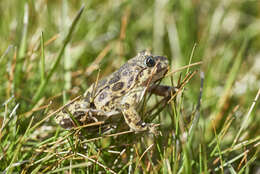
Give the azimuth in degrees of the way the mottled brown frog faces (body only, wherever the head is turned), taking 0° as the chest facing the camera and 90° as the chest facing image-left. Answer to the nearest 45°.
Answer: approximately 270°
